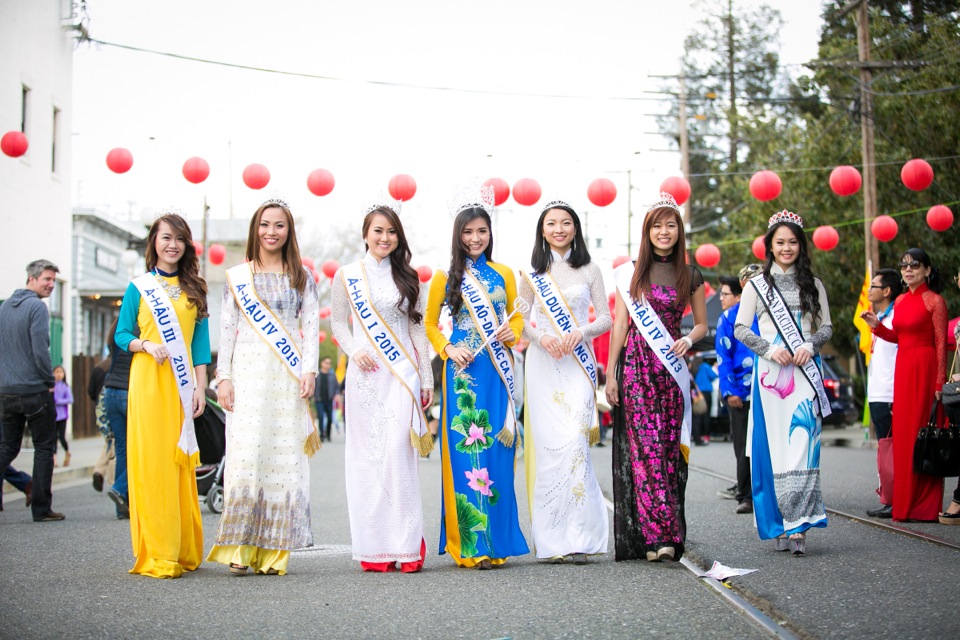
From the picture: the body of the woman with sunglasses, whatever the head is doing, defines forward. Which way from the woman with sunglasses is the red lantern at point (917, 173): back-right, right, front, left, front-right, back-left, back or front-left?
back-right

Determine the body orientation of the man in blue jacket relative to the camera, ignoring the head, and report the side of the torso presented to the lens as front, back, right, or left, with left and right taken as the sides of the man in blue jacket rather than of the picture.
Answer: left

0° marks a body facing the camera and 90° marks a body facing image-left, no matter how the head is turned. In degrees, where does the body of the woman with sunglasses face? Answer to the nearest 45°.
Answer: approximately 45°

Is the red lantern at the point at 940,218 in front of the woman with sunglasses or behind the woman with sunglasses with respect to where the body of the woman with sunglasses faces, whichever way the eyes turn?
behind

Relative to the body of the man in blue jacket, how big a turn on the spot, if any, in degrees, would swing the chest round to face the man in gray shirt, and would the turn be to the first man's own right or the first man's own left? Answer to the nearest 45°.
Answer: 0° — they already face them

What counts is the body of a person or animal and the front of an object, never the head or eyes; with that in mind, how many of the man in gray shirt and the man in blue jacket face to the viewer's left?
1

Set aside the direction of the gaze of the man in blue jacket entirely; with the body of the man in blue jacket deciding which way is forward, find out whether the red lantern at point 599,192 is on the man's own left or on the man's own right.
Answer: on the man's own right
